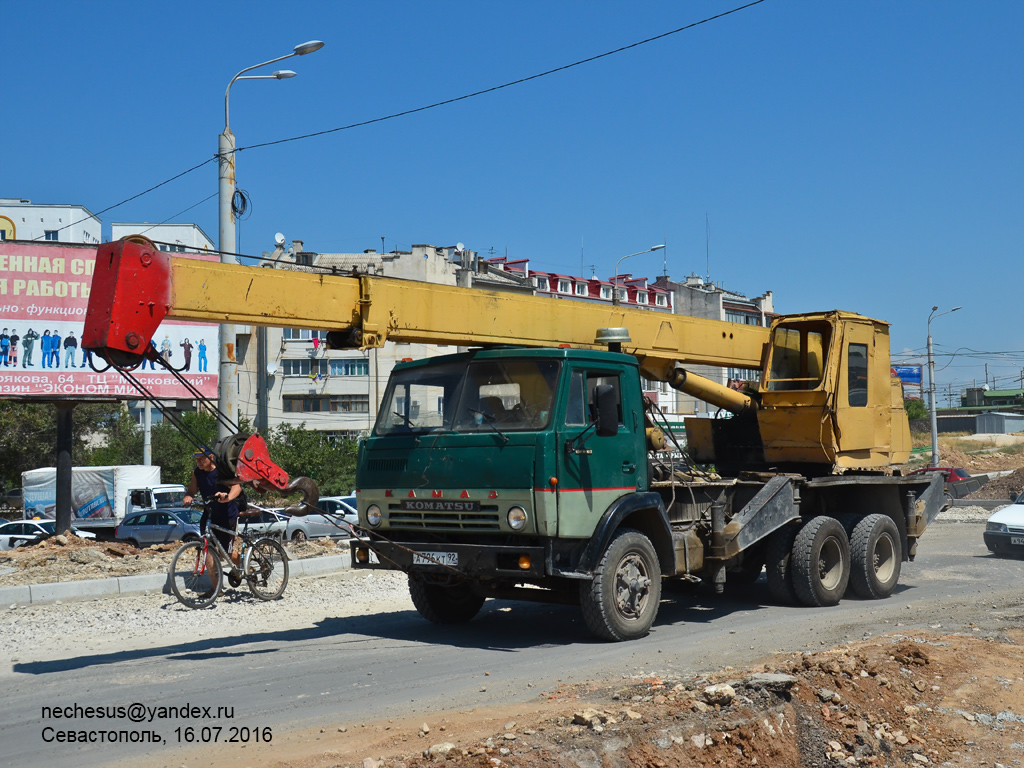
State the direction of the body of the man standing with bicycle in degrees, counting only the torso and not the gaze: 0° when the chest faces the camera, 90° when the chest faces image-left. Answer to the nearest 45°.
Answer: approximately 45°

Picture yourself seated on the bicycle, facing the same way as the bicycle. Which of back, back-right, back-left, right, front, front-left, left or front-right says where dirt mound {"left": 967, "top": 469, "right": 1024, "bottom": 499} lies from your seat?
back

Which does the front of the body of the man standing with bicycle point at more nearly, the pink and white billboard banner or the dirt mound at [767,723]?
the dirt mound

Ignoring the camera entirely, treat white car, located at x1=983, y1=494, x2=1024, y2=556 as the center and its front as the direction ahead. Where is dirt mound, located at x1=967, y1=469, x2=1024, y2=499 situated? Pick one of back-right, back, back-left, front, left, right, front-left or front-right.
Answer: back-right

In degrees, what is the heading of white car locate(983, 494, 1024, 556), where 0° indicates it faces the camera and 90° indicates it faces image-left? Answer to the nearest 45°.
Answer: approximately 45°

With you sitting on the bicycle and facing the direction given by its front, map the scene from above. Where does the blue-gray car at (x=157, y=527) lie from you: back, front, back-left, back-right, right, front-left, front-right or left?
back-right
